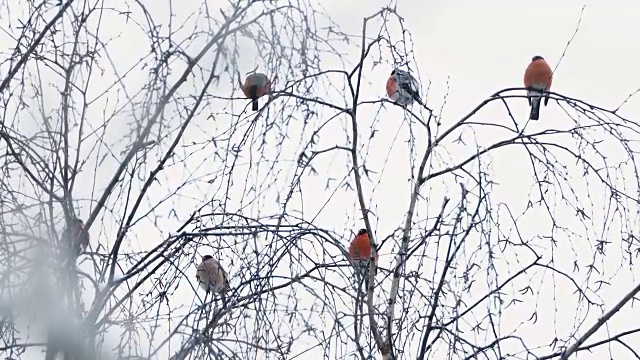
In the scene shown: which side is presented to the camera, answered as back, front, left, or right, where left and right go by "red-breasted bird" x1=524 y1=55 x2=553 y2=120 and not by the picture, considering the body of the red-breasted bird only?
front

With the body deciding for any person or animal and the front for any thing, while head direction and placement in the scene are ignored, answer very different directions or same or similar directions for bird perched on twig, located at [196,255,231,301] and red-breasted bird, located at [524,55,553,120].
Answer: same or similar directions

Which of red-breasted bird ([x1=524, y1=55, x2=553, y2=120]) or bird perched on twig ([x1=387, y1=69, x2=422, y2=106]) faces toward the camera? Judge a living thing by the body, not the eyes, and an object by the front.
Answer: the red-breasted bird

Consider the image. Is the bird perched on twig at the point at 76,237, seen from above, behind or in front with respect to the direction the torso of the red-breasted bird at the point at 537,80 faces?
in front

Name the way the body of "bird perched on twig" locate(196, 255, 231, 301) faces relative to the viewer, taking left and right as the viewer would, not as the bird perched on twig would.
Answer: facing the viewer and to the left of the viewer

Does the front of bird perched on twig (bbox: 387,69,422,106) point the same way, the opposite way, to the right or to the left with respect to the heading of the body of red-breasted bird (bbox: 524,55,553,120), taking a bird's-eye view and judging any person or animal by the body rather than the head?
to the right

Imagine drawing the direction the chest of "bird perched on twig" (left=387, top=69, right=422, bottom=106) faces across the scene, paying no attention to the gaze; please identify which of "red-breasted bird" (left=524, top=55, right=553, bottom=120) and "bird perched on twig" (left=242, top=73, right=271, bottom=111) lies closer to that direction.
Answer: the bird perched on twig

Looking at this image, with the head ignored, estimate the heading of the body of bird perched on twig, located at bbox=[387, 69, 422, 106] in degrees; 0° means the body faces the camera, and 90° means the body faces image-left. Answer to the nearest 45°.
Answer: approximately 90°

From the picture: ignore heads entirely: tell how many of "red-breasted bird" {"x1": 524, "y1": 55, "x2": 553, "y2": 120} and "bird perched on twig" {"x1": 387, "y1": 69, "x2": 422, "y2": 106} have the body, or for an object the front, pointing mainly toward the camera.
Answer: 1
